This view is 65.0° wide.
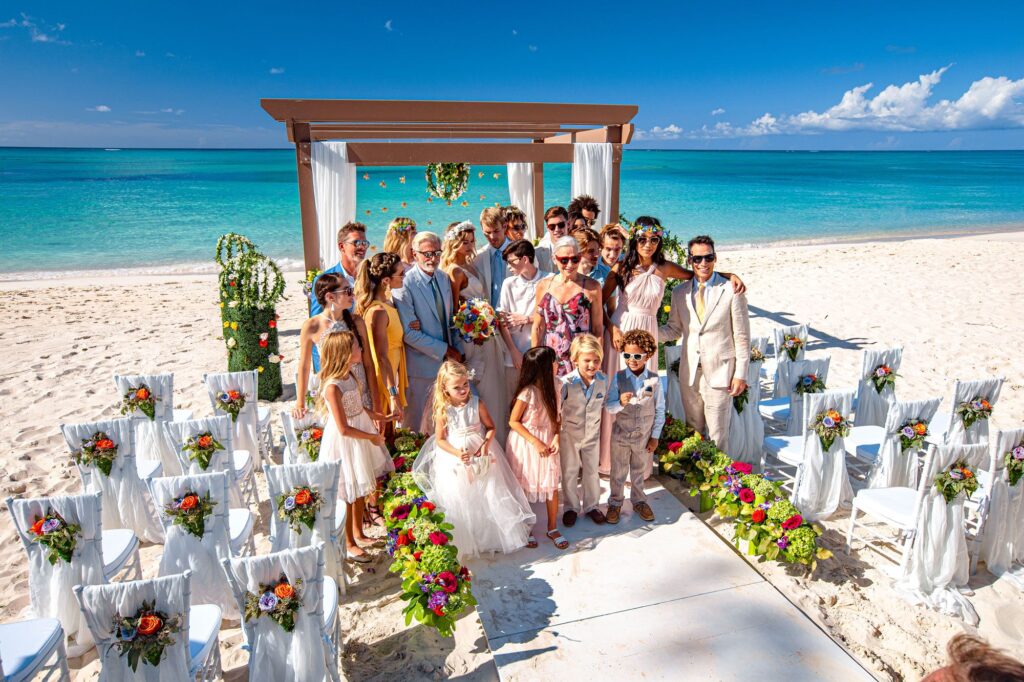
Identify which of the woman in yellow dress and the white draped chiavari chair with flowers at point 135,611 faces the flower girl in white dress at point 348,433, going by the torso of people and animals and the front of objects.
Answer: the white draped chiavari chair with flowers

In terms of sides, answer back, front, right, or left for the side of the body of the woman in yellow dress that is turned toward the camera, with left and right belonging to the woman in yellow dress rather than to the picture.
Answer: right

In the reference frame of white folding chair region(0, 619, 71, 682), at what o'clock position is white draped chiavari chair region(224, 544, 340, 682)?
white draped chiavari chair region(224, 544, 340, 682) is roughly at 3 o'clock from white folding chair region(0, 619, 71, 682).

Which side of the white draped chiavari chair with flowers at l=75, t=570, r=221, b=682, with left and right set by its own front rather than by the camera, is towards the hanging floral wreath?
front

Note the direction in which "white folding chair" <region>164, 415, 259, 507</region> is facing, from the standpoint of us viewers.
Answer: facing away from the viewer and to the right of the viewer

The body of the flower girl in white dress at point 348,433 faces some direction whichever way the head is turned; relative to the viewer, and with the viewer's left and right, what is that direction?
facing to the right of the viewer

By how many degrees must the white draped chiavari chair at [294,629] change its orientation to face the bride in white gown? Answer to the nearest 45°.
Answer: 0° — it already faces them

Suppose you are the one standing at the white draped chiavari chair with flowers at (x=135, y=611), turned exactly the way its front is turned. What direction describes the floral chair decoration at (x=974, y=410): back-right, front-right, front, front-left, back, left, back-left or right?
front-right

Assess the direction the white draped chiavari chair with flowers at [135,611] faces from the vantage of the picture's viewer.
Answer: facing away from the viewer and to the right of the viewer

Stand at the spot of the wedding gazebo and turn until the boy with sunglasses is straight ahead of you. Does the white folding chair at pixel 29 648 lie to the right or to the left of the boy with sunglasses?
right

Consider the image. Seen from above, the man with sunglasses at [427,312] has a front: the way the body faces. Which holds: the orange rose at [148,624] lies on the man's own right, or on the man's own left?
on the man's own right
